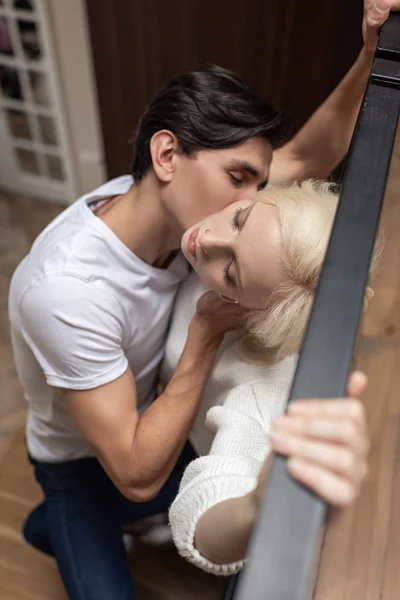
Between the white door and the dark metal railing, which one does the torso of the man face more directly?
the dark metal railing

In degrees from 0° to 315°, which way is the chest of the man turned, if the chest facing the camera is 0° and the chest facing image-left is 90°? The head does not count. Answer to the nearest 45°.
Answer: approximately 270°

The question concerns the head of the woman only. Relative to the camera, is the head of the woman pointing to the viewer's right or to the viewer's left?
to the viewer's left

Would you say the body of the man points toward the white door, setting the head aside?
no
